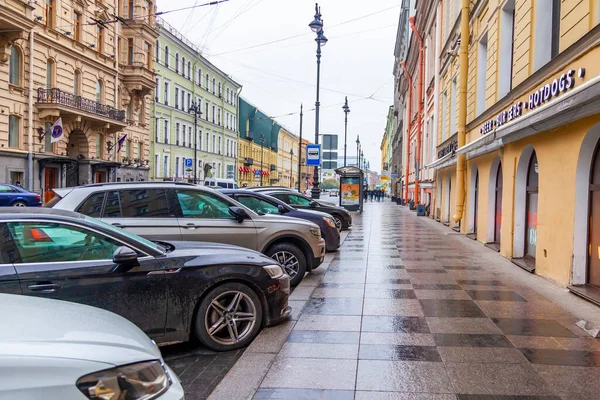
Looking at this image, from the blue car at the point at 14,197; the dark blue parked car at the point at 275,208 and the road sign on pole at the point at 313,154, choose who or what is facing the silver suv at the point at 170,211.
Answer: the road sign on pole

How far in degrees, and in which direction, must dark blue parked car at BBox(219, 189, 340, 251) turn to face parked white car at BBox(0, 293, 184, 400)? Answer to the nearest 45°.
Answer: approximately 90° to its right

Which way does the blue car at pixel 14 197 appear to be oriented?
to the viewer's left

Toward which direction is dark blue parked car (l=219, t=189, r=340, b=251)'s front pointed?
to the viewer's right

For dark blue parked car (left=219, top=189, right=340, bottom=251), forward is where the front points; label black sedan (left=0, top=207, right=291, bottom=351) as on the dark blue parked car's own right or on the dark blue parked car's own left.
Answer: on the dark blue parked car's own right

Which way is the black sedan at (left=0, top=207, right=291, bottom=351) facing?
to the viewer's right

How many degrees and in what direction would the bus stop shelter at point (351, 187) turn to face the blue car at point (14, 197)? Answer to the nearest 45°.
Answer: approximately 45° to its left

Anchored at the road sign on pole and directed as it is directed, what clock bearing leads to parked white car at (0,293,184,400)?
The parked white car is roughly at 12 o'clock from the road sign on pole.

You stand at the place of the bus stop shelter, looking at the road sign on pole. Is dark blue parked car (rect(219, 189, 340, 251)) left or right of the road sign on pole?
left

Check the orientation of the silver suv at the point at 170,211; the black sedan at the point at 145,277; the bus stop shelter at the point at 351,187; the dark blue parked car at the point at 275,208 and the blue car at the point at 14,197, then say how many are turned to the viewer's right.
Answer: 3

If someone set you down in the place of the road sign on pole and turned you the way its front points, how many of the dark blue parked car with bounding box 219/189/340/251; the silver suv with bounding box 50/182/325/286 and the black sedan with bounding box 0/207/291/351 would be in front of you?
3

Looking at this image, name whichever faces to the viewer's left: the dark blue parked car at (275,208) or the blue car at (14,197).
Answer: the blue car at (14,197)

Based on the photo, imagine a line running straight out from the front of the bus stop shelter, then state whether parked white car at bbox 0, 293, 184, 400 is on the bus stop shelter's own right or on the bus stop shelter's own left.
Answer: on the bus stop shelter's own left

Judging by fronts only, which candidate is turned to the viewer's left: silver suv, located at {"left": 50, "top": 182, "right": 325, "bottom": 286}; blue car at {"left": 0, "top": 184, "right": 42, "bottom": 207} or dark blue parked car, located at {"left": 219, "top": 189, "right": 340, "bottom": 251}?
the blue car at {"left": 0, "top": 184, "right": 42, "bottom": 207}

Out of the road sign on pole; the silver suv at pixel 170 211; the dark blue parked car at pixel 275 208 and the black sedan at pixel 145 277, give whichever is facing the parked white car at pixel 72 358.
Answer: the road sign on pole

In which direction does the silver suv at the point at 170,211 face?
to the viewer's right

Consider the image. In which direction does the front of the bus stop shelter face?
to the viewer's left
